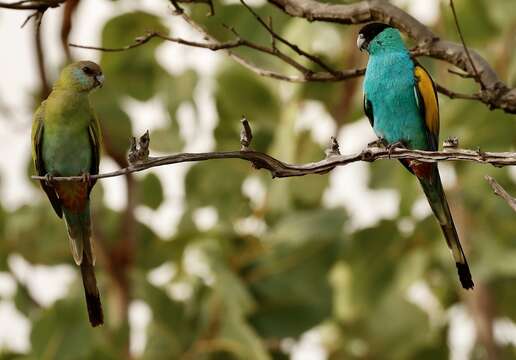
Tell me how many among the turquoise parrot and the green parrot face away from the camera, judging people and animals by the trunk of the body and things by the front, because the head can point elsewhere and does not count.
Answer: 0

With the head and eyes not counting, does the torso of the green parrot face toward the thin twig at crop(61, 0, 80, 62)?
no

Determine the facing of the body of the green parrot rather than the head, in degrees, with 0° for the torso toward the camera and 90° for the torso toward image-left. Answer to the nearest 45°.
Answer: approximately 0°

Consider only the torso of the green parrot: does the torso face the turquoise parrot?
no

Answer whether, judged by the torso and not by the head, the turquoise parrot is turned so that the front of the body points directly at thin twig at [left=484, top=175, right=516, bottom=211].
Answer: no

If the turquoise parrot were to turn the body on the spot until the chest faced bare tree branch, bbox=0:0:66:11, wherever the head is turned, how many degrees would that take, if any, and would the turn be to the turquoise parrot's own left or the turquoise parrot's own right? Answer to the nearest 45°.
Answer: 0° — it already faces it

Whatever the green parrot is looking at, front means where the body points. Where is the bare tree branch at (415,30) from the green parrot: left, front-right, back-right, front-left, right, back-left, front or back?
front-left

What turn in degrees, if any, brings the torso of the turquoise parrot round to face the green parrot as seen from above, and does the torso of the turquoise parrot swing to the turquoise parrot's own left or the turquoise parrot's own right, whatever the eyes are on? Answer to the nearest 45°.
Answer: approximately 45° to the turquoise parrot's own right

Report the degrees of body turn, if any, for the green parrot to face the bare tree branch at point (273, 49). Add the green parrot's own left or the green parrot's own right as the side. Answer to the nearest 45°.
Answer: approximately 45° to the green parrot's own left
